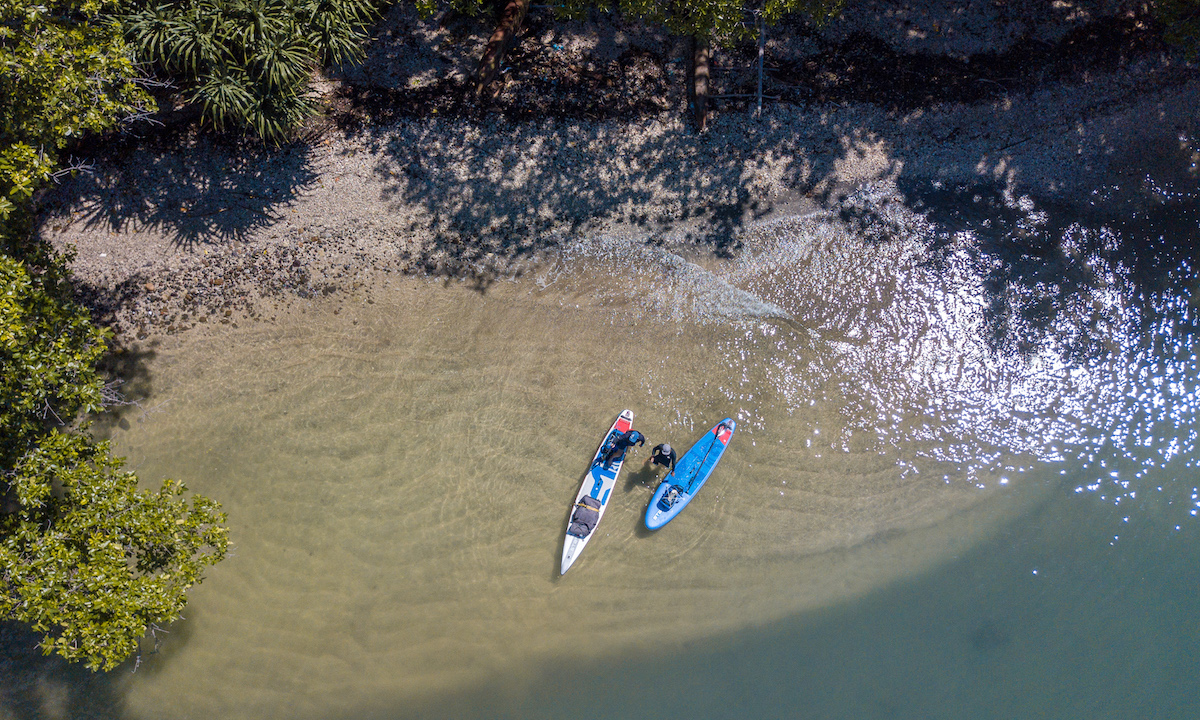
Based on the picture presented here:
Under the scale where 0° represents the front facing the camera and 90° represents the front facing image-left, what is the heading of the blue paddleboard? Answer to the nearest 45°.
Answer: approximately 45°

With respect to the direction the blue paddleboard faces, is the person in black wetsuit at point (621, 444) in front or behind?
in front

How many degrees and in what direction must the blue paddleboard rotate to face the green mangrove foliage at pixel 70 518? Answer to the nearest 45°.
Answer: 0° — it already faces it

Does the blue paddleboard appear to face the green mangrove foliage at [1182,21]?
no

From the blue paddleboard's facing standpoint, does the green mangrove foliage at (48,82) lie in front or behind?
in front
